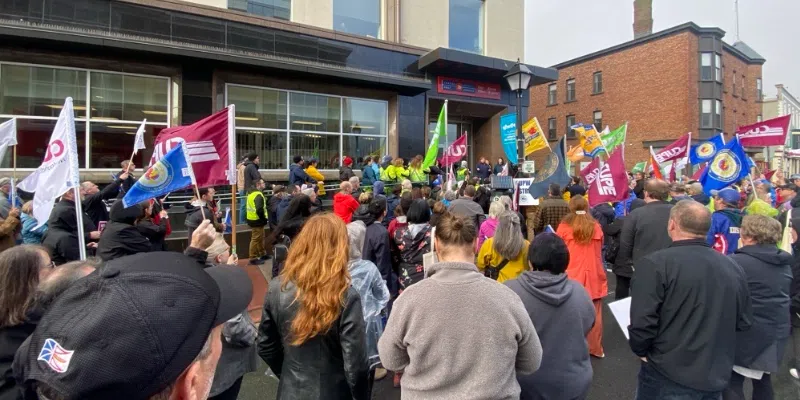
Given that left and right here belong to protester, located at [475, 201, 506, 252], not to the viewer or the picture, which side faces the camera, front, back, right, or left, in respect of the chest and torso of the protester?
back

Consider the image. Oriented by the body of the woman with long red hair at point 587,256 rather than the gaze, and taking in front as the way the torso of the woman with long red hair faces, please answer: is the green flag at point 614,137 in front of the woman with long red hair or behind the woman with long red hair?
in front

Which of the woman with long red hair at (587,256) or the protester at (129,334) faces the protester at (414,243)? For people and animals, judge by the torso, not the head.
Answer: the protester at (129,334)

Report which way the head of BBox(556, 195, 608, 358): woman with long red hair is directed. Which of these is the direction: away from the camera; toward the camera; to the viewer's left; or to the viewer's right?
away from the camera

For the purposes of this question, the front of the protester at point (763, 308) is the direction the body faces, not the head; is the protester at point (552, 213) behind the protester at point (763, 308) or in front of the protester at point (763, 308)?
in front

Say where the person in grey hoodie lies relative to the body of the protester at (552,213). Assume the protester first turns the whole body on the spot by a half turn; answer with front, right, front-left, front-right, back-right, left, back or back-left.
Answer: front

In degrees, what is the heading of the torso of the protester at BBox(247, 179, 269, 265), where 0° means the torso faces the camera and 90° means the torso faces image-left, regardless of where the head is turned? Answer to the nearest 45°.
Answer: approximately 270°

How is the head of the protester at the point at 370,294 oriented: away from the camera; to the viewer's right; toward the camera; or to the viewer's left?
away from the camera

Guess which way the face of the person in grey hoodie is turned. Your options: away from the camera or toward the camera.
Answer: away from the camera

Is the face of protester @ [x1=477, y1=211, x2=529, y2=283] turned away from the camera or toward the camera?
away from the camera

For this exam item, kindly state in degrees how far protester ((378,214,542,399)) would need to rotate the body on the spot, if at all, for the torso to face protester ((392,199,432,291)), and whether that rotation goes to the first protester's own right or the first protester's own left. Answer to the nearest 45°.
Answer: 0° — they already face them

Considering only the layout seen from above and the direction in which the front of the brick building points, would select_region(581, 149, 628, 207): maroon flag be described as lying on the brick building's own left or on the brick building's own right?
on the brick building's own right

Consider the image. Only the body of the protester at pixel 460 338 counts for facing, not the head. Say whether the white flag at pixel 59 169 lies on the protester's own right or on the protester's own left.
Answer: on the protester's own left

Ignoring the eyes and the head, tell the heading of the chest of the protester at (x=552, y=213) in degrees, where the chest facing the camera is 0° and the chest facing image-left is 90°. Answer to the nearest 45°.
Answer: approximately 180°
